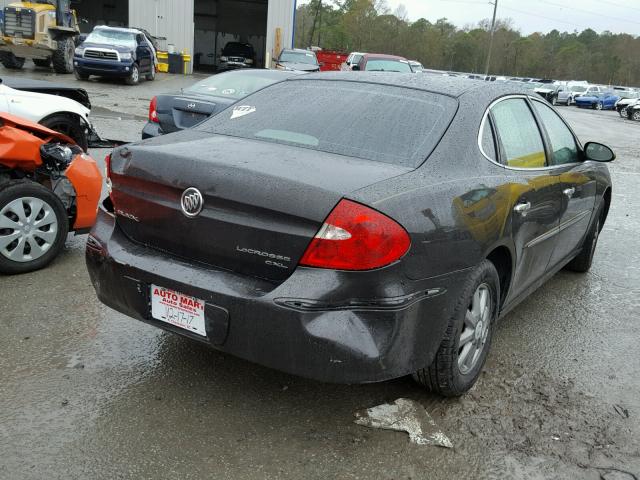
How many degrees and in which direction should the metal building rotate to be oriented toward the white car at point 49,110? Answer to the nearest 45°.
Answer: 0° — it already faces it

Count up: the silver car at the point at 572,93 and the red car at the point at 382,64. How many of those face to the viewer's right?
0

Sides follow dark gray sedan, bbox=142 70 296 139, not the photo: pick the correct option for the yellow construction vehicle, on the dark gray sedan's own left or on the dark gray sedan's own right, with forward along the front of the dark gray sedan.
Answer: on the dark gray sedan's own left

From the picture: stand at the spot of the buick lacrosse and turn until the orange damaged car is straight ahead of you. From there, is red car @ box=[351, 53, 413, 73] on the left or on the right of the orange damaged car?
right

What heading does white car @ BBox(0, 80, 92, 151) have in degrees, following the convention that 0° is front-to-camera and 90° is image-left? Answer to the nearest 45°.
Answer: approximately 270°

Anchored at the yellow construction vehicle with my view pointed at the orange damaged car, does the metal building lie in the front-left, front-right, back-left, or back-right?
back-left

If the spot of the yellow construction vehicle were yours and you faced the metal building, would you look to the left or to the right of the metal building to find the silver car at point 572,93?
right

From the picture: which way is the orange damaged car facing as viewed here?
to the viewer's right

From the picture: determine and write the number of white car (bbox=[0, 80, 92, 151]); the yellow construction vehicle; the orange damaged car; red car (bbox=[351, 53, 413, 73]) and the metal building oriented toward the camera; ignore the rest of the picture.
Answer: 2

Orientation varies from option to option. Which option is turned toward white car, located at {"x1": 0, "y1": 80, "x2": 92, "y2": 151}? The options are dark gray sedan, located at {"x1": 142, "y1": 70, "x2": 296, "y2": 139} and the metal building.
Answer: the metal building

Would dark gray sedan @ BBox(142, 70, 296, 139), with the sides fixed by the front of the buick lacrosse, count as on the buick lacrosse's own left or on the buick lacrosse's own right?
on the buick lacrosse's own left

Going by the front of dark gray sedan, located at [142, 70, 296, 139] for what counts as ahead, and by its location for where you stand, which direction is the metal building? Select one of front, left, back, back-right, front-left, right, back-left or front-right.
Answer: front-left

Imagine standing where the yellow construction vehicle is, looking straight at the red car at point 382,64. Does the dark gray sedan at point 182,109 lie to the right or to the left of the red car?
right

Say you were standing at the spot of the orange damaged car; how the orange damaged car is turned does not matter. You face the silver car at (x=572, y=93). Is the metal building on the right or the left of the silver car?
left
